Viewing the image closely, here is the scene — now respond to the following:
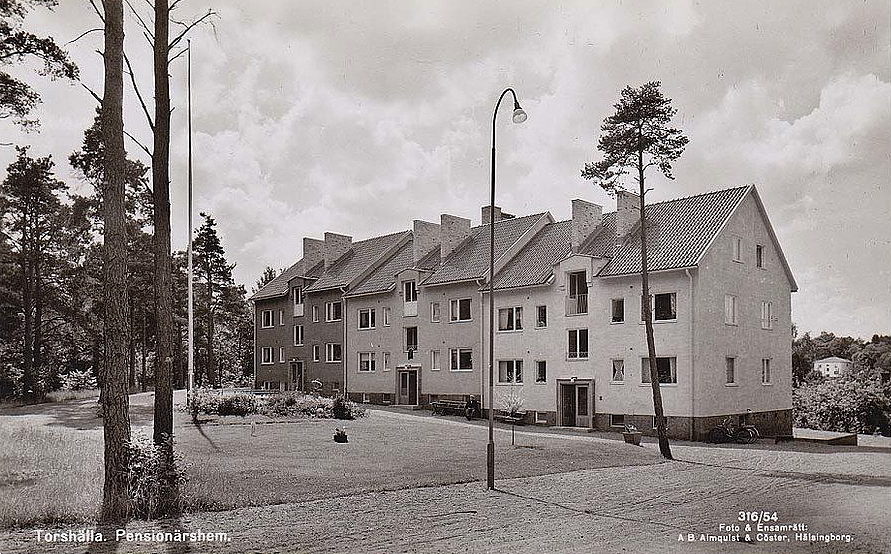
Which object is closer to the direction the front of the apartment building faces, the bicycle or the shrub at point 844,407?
the bicycle

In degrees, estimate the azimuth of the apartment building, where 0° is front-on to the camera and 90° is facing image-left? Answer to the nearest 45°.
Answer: approximately 45°

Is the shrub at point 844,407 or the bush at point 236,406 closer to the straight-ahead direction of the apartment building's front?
the bush

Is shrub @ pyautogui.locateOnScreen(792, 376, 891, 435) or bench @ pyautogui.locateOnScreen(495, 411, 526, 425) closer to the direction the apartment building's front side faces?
the bench

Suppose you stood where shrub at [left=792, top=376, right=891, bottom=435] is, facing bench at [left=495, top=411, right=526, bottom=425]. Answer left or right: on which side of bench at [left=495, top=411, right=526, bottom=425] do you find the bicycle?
left

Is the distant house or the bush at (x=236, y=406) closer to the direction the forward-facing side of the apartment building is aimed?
the bush
